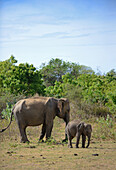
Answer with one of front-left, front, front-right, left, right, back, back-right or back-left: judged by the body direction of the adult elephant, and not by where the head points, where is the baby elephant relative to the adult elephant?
front-right

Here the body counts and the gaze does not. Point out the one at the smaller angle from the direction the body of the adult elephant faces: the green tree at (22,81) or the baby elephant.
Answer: the baby elephant

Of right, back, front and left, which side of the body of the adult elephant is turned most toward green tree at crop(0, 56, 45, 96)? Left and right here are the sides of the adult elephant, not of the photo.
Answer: left

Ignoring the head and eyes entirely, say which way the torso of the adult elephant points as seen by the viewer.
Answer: to the viewer's right

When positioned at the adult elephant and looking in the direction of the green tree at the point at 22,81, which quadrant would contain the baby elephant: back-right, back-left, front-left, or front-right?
back-right
